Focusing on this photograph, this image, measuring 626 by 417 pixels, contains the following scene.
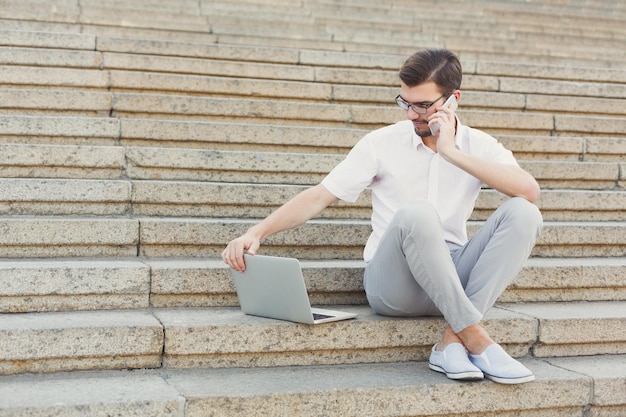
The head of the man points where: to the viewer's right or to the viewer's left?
to the viewer's left

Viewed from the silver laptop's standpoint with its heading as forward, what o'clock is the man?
The man is roughly at 1 o'clock from the silver laptop.

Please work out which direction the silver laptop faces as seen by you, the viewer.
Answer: facing away from the viewer and to the right of the viewer
